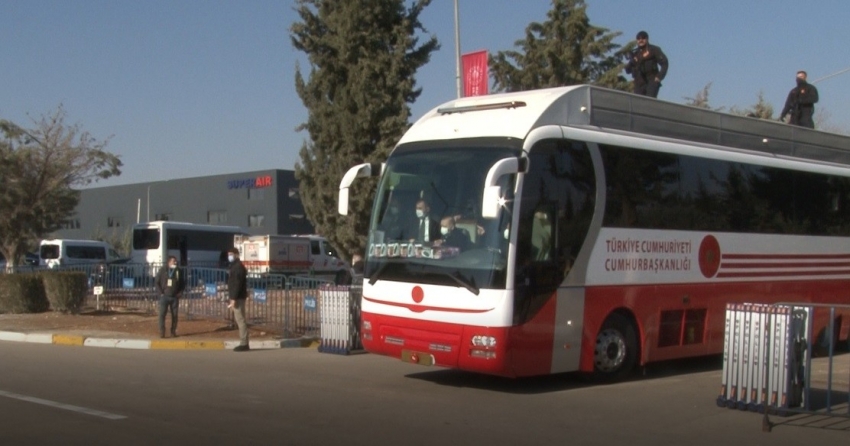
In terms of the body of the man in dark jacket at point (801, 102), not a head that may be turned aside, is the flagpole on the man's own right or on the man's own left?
on the man's own right

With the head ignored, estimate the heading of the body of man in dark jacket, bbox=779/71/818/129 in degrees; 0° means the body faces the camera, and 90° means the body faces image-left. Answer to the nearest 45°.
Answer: approximately 0°

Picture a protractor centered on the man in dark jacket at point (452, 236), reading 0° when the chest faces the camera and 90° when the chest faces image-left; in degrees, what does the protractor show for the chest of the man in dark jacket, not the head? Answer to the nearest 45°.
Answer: approximately 45°

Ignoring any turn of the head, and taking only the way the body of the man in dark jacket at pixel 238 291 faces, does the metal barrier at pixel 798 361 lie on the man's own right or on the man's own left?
on the man's own left

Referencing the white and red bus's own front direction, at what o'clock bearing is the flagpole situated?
The flagpole is roughly at 4 o'clock from the white and red bus.

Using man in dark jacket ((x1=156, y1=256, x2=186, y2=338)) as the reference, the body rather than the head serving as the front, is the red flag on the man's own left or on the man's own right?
on the man's own left

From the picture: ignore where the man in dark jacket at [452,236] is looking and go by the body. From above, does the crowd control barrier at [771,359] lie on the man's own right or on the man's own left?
on the man's own left

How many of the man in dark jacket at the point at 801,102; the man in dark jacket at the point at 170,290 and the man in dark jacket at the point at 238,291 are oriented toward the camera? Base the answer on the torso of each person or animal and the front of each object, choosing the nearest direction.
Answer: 2

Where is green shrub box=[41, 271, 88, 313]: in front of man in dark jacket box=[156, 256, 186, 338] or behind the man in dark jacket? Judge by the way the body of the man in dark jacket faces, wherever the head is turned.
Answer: behind

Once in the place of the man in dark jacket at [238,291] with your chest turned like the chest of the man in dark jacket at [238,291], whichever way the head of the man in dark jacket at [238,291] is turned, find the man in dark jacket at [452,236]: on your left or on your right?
on your left

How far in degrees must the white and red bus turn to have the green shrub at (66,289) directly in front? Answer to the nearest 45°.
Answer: approximately 90° to its right
